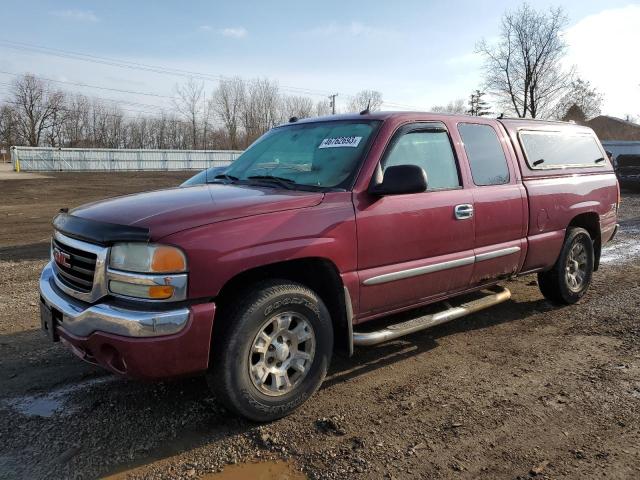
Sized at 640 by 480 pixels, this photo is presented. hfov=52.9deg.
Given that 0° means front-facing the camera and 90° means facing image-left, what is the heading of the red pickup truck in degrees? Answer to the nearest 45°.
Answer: approximately 45°
